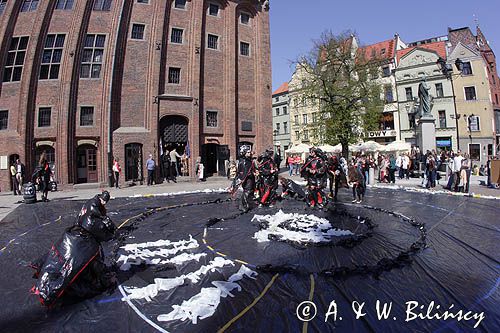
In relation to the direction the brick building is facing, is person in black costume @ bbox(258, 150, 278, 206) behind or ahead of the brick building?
ahead

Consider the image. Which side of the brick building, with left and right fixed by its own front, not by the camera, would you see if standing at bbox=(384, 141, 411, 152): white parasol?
left

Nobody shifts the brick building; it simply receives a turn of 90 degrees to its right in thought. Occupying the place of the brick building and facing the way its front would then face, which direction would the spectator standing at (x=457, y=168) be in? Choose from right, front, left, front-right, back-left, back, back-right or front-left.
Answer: back-left

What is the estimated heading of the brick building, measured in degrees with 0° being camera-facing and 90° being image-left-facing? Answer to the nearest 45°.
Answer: approximately 0°

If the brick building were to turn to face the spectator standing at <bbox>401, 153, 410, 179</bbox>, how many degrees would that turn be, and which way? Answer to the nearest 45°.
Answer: approximately 45° to its left

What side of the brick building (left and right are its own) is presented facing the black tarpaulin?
front
